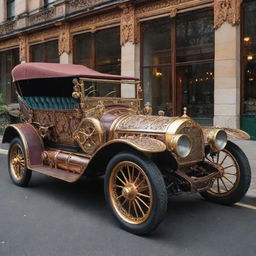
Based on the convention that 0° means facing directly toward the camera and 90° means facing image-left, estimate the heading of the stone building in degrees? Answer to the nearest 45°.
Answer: approximately 45°

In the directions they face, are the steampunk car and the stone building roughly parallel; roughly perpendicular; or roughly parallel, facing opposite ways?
roughly perpendicular

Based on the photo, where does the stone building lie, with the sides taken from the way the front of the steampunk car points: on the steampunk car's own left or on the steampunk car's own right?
on the steampunk car's own left
